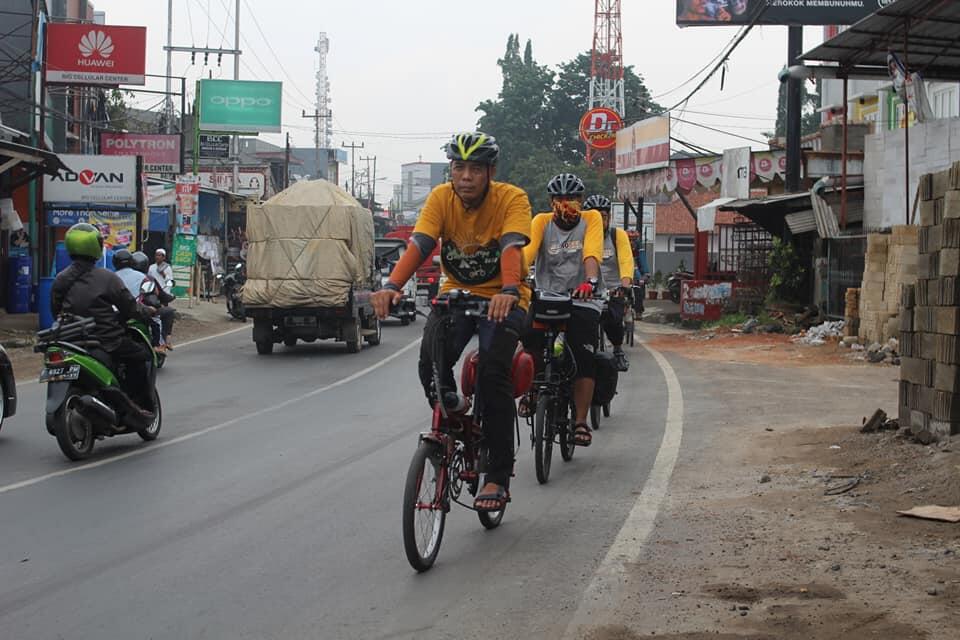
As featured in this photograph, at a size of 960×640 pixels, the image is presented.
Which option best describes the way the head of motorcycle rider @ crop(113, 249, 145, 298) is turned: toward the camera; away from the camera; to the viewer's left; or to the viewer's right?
away from the camera

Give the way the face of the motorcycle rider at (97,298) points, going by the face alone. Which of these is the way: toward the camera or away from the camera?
away from the camera

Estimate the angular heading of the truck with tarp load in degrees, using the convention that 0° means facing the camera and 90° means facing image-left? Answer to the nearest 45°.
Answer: approximately 180°

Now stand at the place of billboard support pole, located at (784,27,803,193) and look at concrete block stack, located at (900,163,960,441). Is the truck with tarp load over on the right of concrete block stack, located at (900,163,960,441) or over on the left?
right

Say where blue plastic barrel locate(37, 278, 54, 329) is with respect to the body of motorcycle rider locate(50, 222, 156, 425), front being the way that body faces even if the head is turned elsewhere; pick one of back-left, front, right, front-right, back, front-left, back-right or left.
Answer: front-left

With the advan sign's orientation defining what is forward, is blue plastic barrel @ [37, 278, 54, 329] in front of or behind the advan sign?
in front

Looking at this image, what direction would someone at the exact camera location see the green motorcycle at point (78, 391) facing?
facing away from the viewer and to the right of the viewer
